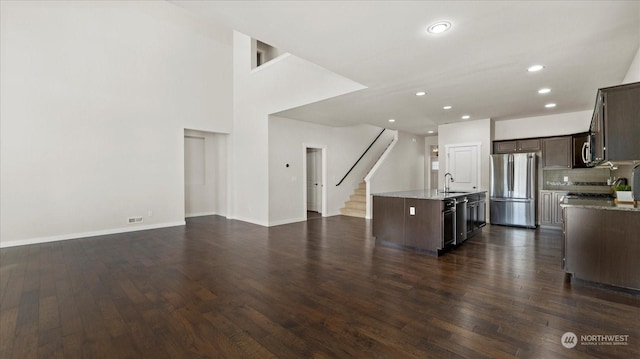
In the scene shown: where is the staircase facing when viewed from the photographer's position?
facing to the left of the viewer

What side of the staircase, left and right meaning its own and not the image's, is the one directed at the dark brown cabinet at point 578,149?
left

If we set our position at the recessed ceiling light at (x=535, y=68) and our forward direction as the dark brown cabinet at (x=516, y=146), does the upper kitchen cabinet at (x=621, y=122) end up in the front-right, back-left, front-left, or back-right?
back-right

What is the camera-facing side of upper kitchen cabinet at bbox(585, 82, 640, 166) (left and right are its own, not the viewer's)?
left

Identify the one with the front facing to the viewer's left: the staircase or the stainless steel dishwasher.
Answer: the staircase

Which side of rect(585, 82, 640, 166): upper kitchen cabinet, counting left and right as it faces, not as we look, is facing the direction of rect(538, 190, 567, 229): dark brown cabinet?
right
